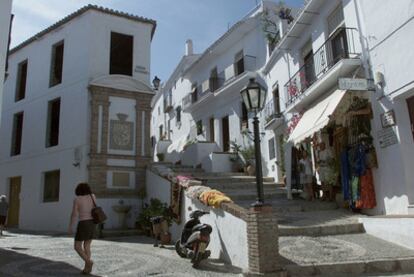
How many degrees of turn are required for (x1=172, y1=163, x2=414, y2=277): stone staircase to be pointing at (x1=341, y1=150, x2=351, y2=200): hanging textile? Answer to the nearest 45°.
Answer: approximately 180°

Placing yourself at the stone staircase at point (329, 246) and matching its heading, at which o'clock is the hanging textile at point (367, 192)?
The hanging textile is roughly at 7 o'clock from the stone staircase.

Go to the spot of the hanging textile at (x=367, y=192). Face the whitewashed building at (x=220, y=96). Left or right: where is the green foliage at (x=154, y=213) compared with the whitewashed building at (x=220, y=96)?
left

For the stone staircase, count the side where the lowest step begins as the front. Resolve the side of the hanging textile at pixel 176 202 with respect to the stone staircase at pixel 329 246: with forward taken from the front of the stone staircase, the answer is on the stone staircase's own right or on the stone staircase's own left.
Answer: on the stone staircase's own right

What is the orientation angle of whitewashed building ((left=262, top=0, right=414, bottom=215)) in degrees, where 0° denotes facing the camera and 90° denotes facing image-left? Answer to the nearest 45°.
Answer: approximately 45°

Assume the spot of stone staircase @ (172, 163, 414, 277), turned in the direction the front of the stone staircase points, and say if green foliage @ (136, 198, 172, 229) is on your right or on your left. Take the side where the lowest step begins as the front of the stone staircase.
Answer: on your right

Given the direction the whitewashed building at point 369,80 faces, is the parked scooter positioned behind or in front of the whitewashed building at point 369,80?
in front

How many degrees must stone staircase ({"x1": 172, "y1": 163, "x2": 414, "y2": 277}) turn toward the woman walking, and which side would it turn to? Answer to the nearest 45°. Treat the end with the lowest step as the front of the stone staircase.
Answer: approximately 90° to its right

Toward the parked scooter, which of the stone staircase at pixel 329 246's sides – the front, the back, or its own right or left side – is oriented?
right
